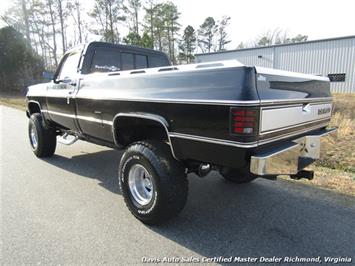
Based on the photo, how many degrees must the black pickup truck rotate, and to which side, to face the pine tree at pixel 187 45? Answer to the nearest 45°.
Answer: approximately 45° to its right

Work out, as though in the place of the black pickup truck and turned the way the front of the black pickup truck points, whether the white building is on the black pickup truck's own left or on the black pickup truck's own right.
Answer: on the black pickup truck's own right

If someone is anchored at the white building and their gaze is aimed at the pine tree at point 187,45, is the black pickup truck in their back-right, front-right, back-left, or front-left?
back-left

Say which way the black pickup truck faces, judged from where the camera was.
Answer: facing away from the viewer and to the left of the viewer
